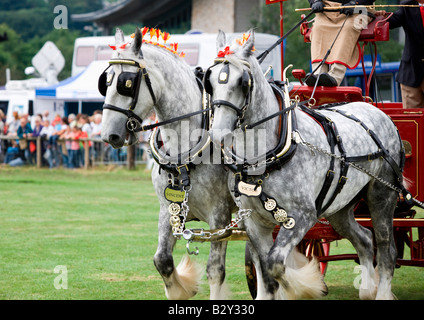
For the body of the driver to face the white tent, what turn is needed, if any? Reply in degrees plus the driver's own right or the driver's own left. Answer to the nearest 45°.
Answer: approximately 90° to the driver's own right

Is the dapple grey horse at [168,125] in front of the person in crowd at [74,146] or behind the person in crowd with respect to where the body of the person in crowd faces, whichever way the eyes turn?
in front

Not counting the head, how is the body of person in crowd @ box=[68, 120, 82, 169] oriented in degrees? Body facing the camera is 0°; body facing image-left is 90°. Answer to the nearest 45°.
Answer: approximately 0°

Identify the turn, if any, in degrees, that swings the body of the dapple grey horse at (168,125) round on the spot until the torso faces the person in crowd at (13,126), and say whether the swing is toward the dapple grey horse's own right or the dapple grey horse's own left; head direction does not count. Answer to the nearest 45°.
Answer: approximately 135° to the dapple grey horse's own right

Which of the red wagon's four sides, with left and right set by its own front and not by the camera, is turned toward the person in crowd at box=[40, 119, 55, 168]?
right

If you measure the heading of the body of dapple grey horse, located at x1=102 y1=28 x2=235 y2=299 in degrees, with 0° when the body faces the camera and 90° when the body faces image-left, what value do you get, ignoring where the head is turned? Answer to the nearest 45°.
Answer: approximately 45°

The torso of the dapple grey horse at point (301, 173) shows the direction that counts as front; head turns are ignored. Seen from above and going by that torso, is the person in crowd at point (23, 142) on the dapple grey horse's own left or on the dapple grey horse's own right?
on the dapple grey horse's own right

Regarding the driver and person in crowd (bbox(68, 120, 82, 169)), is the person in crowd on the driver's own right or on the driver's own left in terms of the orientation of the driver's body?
on the driver's own right

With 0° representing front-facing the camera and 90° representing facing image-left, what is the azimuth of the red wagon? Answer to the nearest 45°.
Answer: approximately 45°
